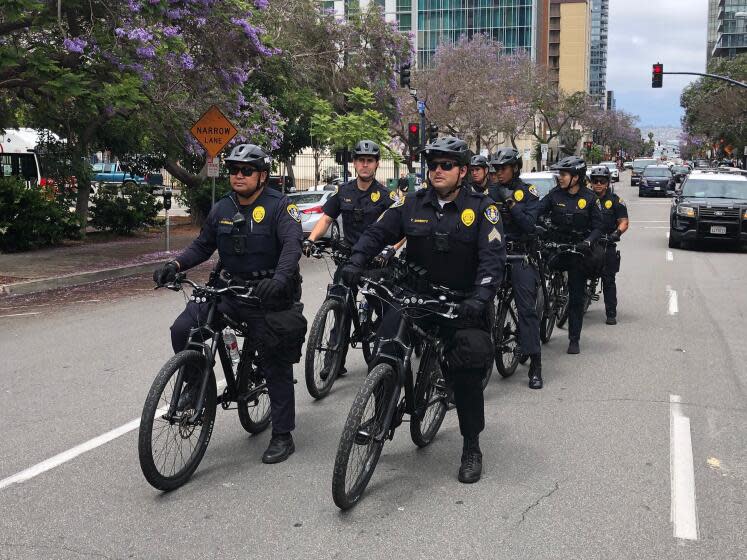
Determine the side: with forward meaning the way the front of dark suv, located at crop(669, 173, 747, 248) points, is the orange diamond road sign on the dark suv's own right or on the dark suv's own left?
on the dark suv's own right

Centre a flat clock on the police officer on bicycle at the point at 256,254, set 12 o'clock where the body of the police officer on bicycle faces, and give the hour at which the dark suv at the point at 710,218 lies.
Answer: The dark suv is roughly at 6 o'clock from the police officer on bicycle.

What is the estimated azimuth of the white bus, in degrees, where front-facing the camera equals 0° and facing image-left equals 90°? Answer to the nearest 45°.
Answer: approximately 270°

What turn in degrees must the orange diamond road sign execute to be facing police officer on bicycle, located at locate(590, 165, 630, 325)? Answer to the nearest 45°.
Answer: approximately 45° to its left

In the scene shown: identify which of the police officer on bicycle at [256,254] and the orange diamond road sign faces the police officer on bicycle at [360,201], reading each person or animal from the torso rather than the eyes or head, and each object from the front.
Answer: the orange diamond road sign

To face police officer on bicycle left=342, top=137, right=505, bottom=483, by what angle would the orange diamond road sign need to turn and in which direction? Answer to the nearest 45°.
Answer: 0° — it already faces them

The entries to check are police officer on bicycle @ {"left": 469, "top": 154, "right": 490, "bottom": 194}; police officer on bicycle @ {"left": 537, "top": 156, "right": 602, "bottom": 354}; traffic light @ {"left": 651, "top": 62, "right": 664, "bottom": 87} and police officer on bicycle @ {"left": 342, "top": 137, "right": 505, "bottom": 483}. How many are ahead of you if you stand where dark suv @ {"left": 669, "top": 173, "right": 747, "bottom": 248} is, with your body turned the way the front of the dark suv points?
3
